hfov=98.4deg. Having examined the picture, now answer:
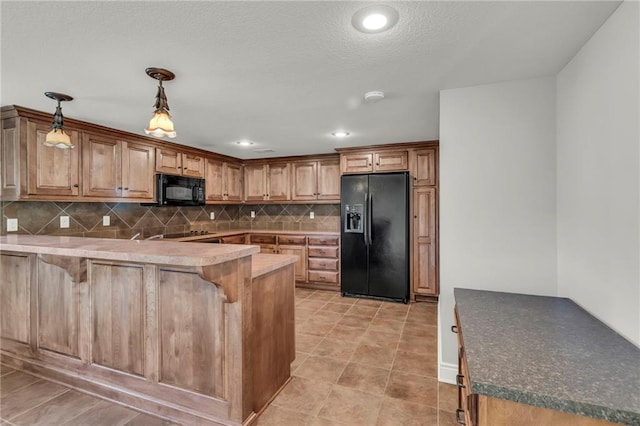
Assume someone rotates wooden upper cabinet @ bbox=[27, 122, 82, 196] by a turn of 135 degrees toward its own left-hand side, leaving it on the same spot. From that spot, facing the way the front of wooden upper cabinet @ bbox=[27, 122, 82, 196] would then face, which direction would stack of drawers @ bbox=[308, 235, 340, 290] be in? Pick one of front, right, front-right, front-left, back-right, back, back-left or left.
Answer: right

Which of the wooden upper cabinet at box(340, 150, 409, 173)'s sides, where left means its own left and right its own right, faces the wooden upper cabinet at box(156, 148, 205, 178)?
right

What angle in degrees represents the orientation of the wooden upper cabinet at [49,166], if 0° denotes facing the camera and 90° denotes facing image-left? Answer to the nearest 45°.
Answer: approximately 315°

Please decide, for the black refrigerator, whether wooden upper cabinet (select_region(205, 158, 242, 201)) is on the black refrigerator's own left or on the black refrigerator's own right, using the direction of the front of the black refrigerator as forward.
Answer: on the black refrigerator's own right

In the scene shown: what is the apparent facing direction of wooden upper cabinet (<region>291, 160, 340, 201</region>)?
toward the camera

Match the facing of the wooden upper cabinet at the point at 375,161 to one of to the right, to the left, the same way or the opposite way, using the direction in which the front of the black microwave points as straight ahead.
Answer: to the right

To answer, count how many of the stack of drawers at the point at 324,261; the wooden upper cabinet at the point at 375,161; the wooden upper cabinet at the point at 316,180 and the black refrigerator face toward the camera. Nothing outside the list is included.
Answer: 4

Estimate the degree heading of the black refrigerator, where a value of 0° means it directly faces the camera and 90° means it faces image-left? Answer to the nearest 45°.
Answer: approximately 0°

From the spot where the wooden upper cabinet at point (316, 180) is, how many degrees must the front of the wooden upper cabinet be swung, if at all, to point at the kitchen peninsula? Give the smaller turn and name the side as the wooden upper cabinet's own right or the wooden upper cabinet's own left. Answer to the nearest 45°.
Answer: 0° — it already faces it

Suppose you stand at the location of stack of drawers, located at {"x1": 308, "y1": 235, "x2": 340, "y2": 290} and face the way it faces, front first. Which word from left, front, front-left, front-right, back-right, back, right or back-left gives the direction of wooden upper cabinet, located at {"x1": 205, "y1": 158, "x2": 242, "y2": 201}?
right

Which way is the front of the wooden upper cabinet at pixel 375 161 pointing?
toward the camera

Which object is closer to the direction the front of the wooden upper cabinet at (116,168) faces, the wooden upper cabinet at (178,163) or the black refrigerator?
the black refrigerator

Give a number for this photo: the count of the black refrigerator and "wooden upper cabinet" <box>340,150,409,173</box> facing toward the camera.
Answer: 2
